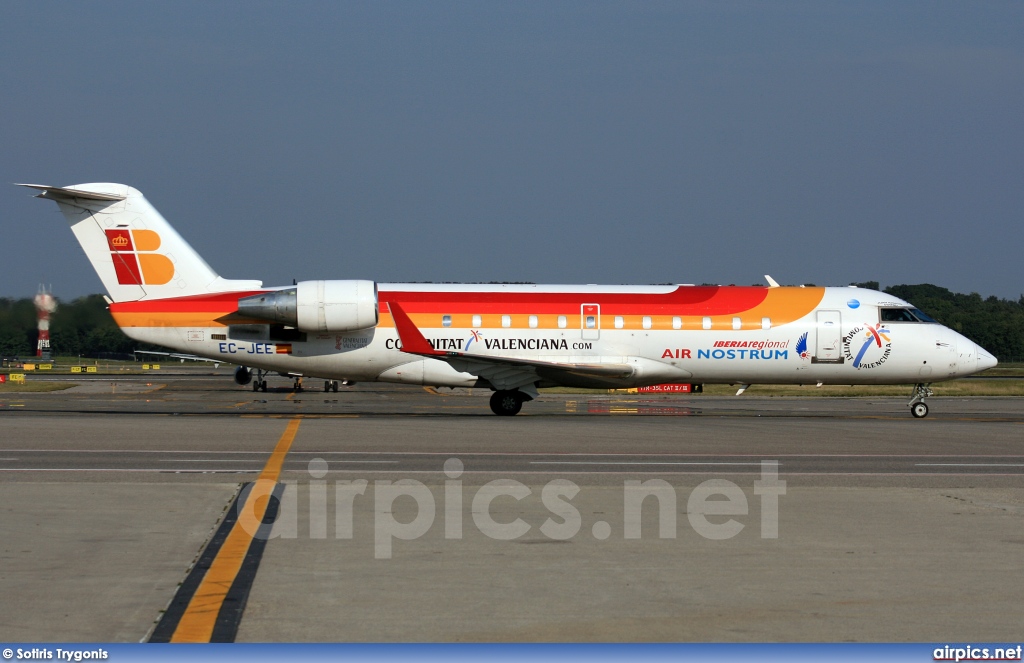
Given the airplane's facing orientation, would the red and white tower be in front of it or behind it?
behind

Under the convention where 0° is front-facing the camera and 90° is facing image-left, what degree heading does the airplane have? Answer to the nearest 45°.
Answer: approximately 270°
